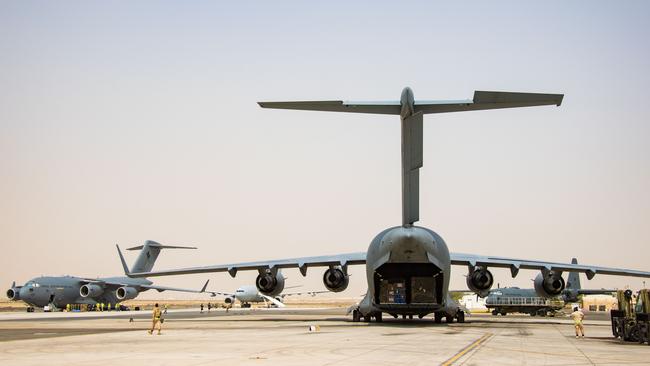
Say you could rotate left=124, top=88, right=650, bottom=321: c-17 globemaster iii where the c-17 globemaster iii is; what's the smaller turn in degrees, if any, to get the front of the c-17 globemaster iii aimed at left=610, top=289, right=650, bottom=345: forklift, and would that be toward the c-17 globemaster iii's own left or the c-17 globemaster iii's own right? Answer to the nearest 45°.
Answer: approximately 135° to the c-17 globemaster iii's own right

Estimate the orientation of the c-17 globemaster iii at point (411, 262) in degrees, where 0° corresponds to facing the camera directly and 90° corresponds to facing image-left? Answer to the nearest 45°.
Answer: approximately 180°
